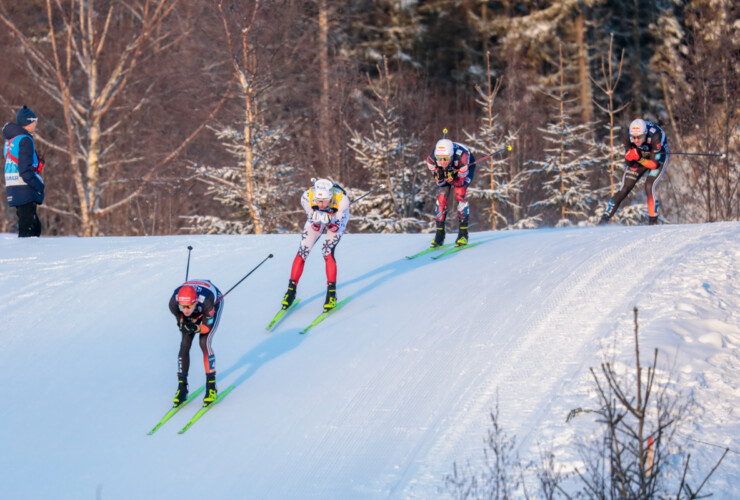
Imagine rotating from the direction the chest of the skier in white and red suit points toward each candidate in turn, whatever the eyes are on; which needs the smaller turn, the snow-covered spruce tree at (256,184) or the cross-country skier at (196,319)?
the cross-country skier

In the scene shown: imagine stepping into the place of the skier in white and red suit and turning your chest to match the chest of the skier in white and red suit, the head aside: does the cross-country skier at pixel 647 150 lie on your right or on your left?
on your left

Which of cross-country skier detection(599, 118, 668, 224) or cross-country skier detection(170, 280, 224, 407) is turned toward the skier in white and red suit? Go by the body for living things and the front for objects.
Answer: cross-country skier detection(599, 118, 668, 224)

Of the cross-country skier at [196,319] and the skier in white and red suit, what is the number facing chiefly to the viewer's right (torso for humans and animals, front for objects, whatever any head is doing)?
0

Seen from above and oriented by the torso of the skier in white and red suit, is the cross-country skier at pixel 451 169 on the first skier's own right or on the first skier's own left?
on the first skier's own left

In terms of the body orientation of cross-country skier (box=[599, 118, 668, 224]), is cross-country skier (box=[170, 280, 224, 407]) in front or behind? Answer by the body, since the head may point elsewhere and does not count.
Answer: in front

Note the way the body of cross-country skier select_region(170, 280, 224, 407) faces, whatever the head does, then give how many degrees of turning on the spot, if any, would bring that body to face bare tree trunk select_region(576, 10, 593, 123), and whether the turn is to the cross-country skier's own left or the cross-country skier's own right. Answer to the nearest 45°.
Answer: approximately 180°

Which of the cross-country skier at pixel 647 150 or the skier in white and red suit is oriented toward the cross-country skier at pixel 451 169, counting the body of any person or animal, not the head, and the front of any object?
the cross-country skier at pixel 647 150

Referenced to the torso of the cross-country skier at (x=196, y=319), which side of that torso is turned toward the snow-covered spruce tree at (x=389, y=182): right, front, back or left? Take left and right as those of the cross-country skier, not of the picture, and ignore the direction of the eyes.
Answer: back

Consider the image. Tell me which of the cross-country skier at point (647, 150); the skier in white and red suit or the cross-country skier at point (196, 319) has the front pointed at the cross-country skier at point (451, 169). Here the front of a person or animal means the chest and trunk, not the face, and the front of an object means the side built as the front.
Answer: the cross-country skier at point (647, 150)

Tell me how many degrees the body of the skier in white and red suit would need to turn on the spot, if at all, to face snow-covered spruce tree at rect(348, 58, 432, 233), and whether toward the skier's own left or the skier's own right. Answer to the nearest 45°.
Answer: approximately 180°

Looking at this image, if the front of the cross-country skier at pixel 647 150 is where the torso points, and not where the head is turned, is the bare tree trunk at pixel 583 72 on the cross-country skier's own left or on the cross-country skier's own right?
on the cross-country skier's own right

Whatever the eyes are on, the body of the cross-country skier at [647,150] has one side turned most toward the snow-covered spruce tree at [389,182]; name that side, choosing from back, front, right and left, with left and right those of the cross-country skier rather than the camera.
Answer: right
